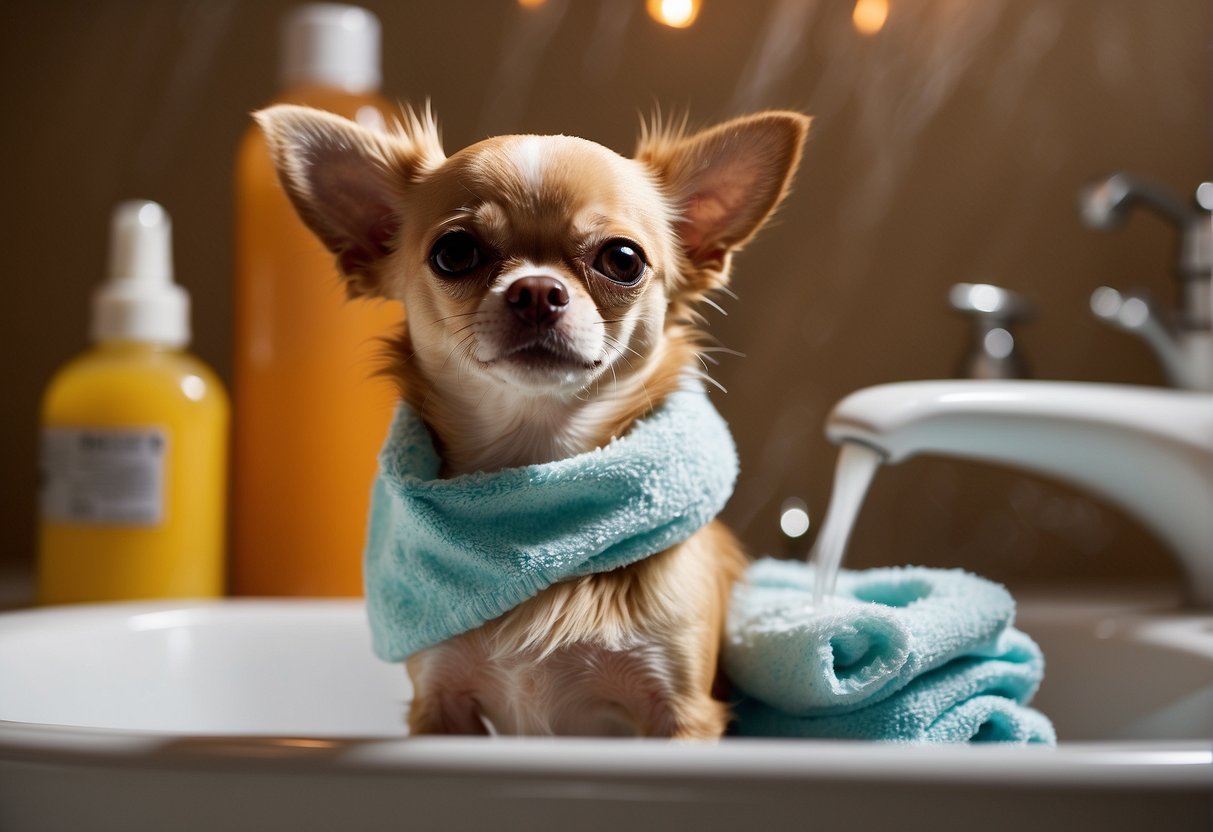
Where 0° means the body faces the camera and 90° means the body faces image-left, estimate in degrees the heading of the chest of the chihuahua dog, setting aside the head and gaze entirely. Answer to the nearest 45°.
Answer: approximately 0°

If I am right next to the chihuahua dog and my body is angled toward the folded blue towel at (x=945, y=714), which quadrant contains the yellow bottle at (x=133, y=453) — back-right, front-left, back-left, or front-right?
back-left
